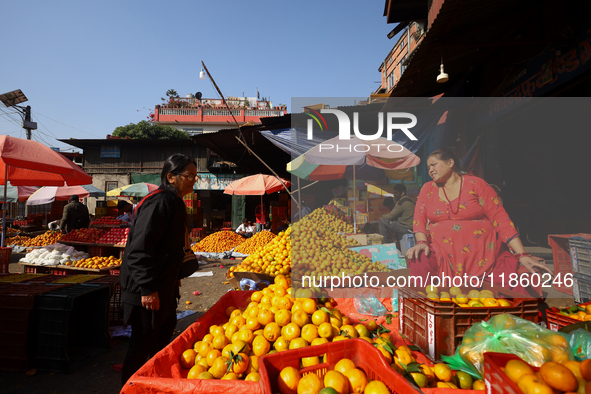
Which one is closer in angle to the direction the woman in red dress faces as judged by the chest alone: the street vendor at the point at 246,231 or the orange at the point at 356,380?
the orange

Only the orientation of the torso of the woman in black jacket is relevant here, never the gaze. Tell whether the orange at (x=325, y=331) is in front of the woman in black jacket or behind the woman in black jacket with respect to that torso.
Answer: in front

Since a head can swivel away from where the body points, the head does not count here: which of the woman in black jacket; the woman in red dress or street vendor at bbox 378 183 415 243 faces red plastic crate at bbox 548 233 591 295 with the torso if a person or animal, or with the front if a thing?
the woman in black jacket

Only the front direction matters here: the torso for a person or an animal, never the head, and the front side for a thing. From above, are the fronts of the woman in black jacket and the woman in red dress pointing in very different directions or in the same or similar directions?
very different directions

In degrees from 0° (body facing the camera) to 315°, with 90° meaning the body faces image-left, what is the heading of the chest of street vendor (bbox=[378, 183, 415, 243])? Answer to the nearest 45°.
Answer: approximately 90°

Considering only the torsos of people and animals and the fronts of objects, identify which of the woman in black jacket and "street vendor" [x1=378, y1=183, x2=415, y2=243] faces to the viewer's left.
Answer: the street vendor

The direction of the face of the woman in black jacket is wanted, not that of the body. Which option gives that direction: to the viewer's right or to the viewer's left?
to the viewer's right

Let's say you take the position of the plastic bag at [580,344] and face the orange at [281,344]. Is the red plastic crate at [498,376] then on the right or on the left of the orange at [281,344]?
left

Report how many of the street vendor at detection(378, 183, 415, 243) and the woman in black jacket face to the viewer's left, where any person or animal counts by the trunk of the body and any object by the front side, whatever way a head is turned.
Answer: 1

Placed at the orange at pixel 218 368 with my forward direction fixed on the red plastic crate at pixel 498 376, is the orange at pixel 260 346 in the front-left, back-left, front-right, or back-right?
front-left

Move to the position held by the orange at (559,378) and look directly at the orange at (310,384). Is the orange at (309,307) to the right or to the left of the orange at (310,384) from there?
right

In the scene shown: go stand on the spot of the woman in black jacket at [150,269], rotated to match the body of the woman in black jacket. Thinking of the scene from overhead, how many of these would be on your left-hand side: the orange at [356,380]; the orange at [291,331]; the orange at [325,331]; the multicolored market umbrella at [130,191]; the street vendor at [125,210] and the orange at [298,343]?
2

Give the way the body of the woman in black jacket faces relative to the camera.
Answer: to the viewer's right

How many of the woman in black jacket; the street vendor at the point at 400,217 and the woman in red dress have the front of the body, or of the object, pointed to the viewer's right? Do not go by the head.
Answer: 1
